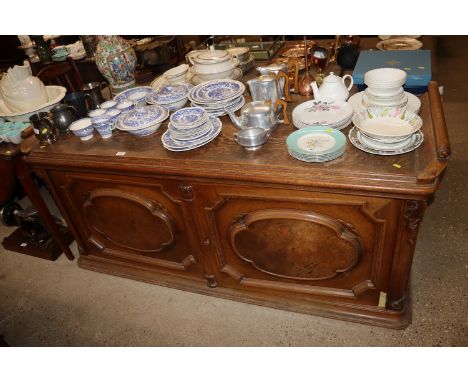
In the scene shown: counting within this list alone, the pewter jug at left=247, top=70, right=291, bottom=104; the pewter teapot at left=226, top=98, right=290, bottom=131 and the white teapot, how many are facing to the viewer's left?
3

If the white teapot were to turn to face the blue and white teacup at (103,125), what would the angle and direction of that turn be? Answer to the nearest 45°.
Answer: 0° — it already faces it

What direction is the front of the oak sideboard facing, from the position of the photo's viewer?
facing the viewer

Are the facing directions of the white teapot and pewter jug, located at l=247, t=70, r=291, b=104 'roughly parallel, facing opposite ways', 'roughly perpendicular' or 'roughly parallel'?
roughly parallel

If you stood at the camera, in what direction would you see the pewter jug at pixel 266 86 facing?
facing to the left of the viewer

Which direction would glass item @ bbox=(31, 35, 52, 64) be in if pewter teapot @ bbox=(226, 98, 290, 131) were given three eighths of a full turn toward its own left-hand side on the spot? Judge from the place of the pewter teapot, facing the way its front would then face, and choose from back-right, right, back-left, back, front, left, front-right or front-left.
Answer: back

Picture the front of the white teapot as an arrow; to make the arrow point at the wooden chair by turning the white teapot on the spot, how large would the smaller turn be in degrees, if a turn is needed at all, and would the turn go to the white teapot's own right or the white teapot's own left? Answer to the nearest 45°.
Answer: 0° — it already faces it

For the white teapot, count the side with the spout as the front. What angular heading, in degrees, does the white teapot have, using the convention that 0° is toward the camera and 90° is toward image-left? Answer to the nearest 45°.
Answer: approximately 90°

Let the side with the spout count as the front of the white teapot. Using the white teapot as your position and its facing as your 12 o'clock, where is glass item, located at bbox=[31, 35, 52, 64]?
The glass item is roughly at 1 o'clock from the white teapot.

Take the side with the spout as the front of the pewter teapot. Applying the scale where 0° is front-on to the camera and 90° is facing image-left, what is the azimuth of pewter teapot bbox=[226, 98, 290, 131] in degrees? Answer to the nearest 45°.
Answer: approximately 90°

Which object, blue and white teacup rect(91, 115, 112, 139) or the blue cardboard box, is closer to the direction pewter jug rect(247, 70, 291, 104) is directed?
the blue and white teacup

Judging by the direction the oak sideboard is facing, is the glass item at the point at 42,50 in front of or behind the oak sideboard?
behind

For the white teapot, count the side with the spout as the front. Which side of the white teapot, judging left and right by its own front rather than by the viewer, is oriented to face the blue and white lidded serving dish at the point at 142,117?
front

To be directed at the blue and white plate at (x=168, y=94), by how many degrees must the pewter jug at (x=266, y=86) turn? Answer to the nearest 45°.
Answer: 0° — it already faces it
